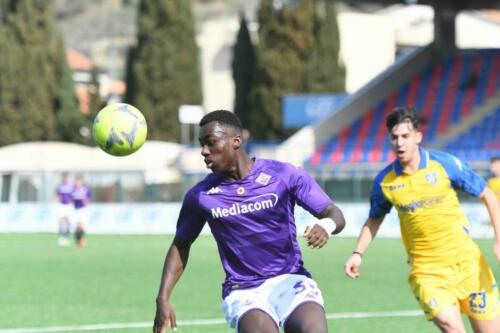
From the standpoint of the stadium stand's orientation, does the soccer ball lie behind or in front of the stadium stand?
in front

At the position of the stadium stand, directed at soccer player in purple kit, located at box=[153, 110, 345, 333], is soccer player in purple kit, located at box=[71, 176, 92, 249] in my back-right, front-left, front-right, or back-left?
front-right

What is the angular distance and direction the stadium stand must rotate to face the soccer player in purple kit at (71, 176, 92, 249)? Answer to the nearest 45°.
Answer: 0° — it already faces them

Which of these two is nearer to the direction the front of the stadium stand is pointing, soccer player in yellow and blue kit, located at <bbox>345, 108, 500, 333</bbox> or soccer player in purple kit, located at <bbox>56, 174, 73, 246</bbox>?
the soccer player in purple kit

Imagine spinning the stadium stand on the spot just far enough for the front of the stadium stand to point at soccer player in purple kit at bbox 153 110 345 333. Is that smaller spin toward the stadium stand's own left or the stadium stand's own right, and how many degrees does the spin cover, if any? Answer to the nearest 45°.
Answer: approximately 45° to the stadium stand's own left

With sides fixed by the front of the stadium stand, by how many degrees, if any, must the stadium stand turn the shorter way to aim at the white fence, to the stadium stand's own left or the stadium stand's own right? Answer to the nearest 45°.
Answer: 0° — it already faces it

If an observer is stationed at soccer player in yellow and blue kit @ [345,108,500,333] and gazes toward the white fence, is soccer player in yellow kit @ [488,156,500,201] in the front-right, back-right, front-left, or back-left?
front-right

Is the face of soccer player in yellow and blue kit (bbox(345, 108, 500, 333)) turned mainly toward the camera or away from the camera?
toward the camera

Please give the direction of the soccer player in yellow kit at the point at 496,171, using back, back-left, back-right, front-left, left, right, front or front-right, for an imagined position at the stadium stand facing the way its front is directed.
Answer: front-left

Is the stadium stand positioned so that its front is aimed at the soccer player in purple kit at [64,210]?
yes

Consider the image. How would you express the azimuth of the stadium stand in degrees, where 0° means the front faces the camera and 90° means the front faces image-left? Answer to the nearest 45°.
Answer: approximately 45°

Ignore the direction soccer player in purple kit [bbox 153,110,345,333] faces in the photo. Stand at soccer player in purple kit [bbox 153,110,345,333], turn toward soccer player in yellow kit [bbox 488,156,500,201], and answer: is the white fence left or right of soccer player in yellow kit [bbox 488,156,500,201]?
left

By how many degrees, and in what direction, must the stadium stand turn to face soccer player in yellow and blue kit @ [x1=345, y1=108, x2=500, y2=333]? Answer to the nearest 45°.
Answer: approximately 45° to its left
